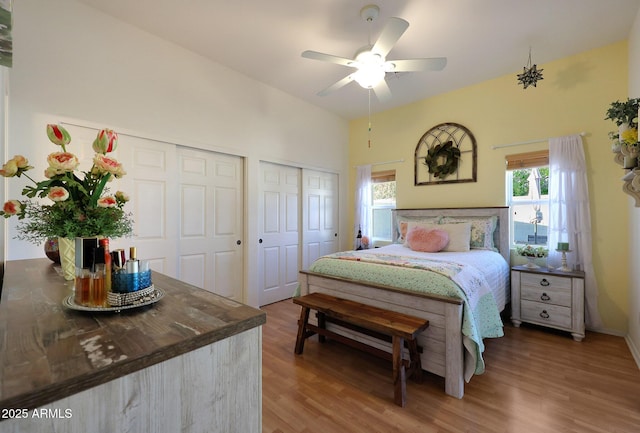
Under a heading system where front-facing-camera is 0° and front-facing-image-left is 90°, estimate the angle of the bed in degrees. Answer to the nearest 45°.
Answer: approximately 45°

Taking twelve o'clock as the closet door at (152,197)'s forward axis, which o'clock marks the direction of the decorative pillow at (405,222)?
The decorative pillow is roughly at 11 o'clock from the closet door.

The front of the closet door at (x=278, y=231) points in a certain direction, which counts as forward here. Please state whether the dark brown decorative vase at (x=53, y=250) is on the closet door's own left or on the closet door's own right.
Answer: on the closet door's own right

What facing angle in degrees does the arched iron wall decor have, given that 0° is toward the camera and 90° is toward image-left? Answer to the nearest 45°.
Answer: approximately 45°

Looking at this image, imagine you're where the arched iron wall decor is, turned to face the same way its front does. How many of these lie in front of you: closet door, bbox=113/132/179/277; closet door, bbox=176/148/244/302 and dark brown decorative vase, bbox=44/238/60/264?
3

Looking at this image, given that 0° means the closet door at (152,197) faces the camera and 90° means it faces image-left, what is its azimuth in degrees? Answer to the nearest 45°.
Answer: approximately 315°

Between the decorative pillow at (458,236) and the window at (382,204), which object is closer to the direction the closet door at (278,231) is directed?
the decorative pillow

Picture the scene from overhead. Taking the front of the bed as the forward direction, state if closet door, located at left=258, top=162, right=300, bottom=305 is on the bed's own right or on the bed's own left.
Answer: on the bed's own right

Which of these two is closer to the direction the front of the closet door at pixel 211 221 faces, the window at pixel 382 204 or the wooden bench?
the wooden bench
